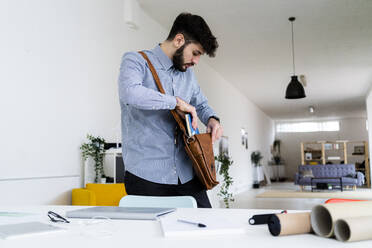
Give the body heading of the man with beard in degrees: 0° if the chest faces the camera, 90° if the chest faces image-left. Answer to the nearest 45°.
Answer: approximately 315°

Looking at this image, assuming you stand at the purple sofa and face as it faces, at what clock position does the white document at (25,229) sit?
The white document is roughly at 12 o'clock from the purple sofa.

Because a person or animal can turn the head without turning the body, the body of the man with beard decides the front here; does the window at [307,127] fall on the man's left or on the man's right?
on the man's left

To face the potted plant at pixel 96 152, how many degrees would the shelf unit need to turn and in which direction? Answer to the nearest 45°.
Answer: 0° — it already faces it

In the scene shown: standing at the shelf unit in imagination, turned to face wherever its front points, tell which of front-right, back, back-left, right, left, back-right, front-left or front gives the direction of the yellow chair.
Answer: front

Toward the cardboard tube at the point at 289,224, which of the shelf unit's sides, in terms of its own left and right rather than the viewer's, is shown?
front

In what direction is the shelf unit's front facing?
toward the camera

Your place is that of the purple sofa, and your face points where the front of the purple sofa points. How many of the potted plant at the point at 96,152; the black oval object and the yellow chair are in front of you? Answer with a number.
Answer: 3

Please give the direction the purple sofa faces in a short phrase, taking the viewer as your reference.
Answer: facing the viewer

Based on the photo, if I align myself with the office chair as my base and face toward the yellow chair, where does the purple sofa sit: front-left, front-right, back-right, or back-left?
front-right

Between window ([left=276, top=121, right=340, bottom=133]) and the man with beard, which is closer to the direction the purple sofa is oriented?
the man with beard

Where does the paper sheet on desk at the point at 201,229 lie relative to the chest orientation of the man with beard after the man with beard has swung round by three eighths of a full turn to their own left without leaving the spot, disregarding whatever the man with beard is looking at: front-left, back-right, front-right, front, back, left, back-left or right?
back

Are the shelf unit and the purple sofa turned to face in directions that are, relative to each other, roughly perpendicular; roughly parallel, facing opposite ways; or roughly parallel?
roughly parallel

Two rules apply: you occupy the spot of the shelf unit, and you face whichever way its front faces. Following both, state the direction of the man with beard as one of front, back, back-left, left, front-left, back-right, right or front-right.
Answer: front

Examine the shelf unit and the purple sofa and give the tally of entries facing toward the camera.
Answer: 2

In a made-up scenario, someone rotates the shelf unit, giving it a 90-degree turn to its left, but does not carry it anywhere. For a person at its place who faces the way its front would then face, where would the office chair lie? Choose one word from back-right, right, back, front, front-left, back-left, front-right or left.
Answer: right

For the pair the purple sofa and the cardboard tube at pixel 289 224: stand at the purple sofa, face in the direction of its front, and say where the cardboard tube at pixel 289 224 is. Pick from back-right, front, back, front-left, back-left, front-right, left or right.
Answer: front
